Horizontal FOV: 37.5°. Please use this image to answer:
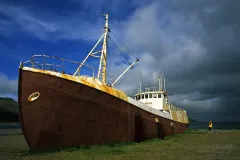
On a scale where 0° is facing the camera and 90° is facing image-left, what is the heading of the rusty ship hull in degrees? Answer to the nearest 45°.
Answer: approximately 45°
